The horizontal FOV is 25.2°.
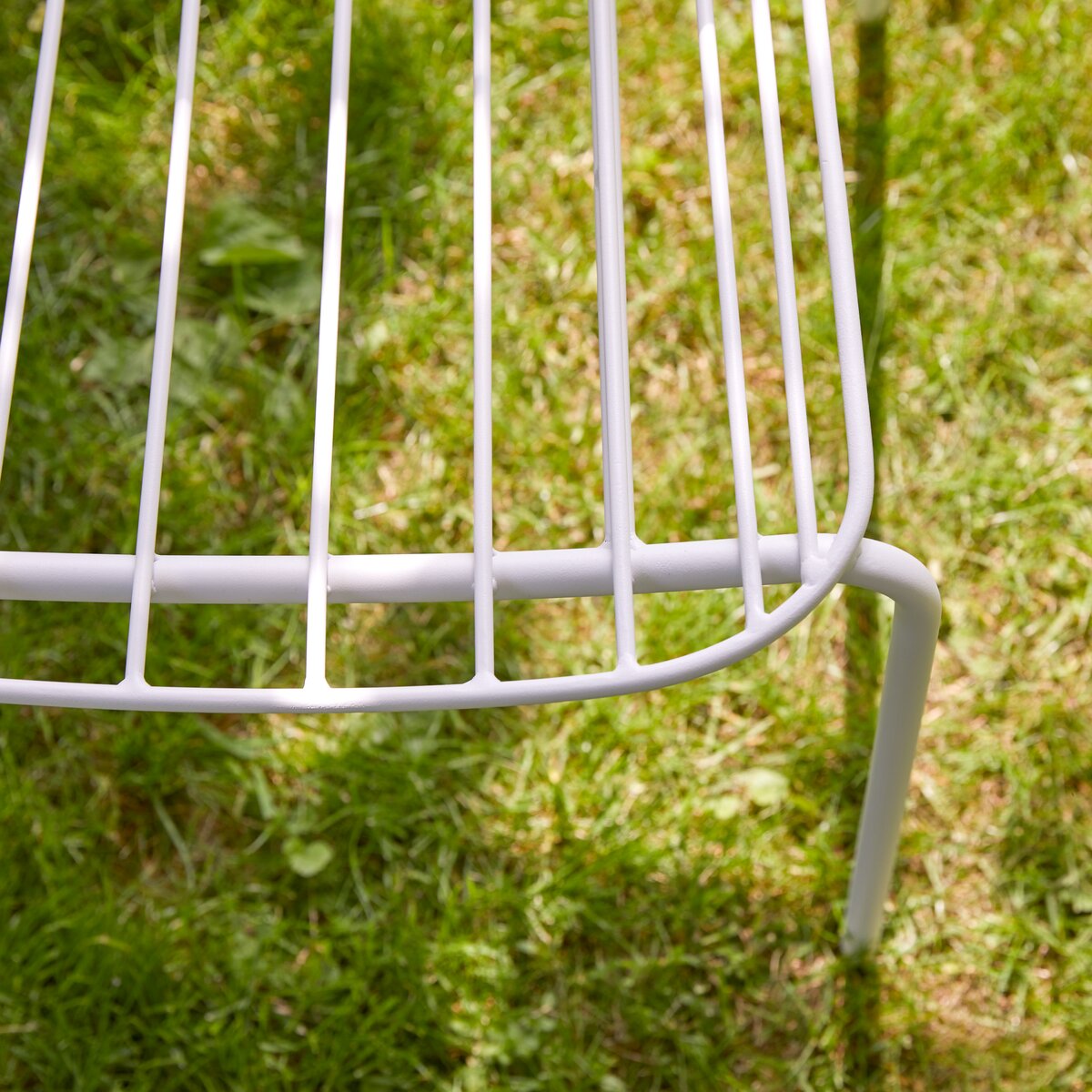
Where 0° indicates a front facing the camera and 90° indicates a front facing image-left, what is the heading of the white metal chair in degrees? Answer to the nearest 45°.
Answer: approximately 0°
